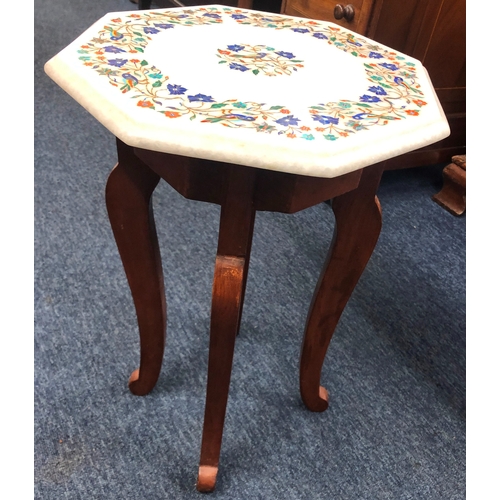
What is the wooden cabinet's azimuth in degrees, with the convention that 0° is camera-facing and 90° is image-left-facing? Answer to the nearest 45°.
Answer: approximately 45°

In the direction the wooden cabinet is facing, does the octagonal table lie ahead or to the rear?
ahead
